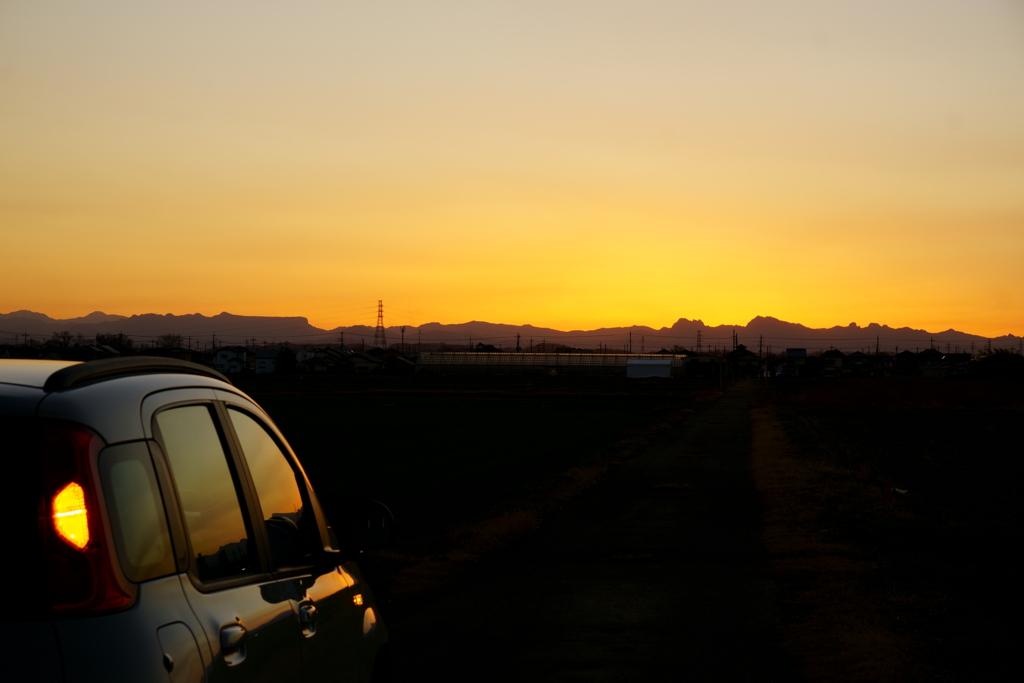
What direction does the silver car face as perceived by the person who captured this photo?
facing away from the viewer and to the right of the viewer
